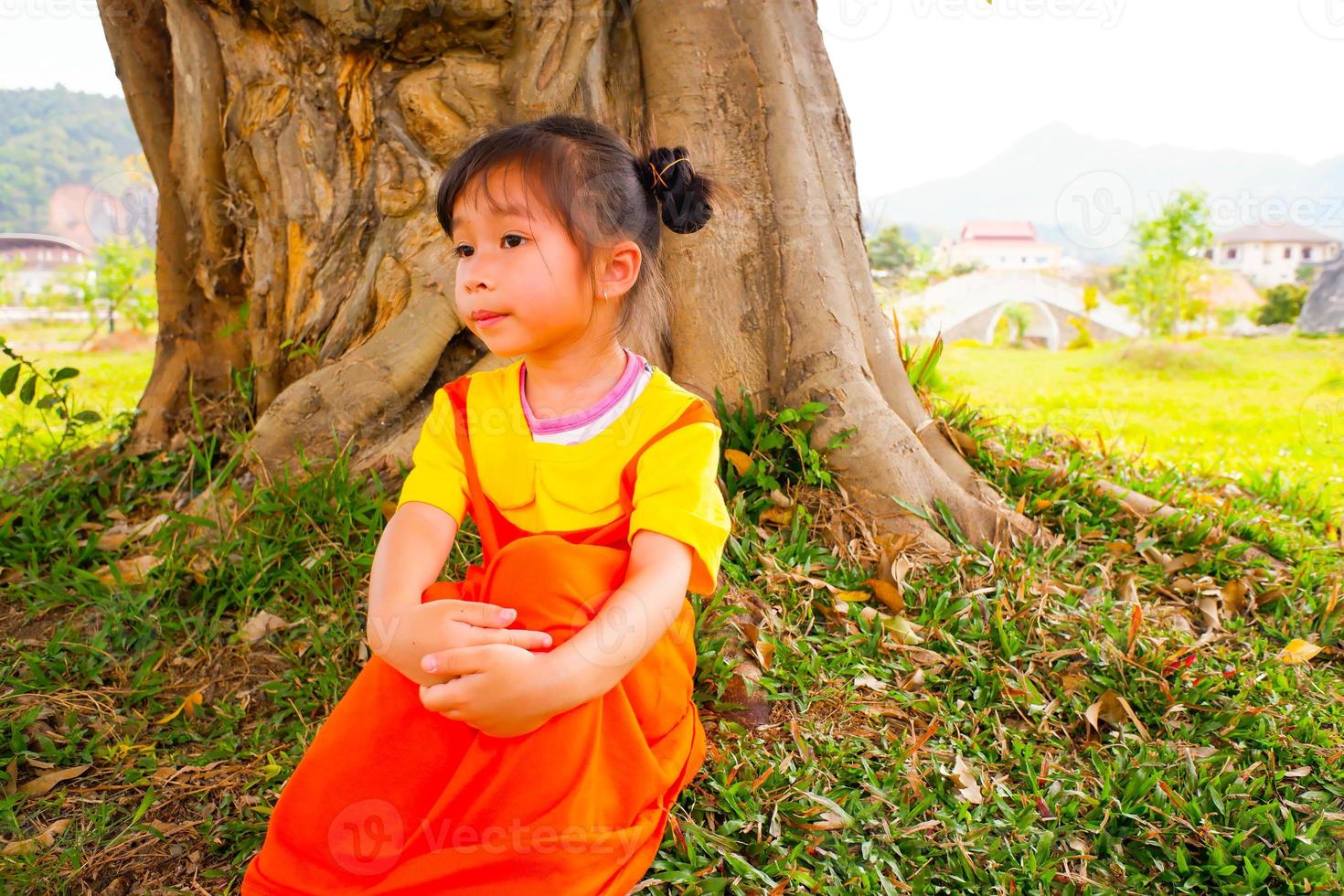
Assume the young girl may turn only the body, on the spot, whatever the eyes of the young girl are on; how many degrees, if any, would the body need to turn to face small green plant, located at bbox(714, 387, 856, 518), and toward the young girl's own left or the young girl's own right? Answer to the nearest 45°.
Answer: approximately 180°

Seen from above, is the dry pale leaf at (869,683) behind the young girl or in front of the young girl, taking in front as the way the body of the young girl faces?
behind

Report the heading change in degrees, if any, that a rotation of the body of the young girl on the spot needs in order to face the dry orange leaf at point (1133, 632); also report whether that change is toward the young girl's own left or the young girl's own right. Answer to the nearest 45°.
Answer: approximately 135° to the young girl's own left

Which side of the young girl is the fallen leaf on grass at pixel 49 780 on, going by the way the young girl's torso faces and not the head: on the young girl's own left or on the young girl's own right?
on the young girl's own right

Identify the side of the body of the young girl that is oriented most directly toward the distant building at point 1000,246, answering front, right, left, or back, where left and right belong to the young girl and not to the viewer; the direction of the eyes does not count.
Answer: back

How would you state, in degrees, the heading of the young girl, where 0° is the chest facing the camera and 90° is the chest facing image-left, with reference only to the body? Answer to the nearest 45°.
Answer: approximately 45°

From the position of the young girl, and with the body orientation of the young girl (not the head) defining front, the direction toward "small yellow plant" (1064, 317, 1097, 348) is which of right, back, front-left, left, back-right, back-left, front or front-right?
back

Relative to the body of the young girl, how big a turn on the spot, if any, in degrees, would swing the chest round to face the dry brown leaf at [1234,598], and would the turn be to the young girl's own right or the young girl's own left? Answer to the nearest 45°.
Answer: approximately 135° to the young girl's own left

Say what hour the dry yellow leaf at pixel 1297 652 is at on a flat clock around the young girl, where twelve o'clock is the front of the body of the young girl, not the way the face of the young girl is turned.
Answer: The dry yellow leaf is roughly at 7 o'clock from the young girl.

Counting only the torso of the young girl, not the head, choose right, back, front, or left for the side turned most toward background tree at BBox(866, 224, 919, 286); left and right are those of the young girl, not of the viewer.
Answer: back

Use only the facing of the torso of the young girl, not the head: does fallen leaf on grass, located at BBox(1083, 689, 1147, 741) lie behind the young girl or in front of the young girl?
behind

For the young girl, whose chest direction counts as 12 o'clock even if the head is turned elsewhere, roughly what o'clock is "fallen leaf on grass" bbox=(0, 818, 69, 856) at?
The fallen leaf on grass is roughly at 2 o'clock from the young girl.

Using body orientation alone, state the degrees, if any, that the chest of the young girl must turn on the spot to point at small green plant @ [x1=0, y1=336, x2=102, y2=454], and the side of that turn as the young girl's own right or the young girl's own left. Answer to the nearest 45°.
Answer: approximately 90° to the young girl's own right

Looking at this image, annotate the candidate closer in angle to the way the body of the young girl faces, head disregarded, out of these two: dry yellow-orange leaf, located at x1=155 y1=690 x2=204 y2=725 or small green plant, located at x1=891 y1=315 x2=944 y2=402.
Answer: the dry yellow-orange leaf
